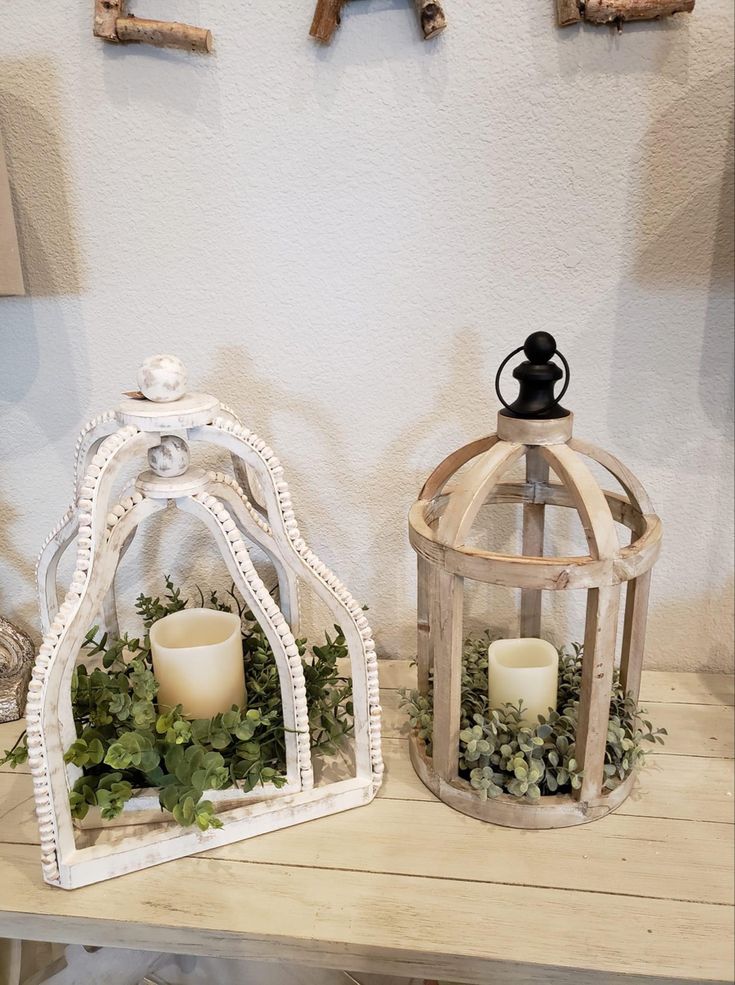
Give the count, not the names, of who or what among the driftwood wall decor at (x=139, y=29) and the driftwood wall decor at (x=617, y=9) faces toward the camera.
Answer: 2

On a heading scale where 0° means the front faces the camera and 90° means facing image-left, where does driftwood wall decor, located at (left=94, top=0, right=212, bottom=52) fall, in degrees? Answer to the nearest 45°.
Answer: approximately 0°

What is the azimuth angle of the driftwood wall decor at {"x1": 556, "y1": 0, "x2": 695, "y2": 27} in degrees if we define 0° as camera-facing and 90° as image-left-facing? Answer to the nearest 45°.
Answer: approximately 0°
